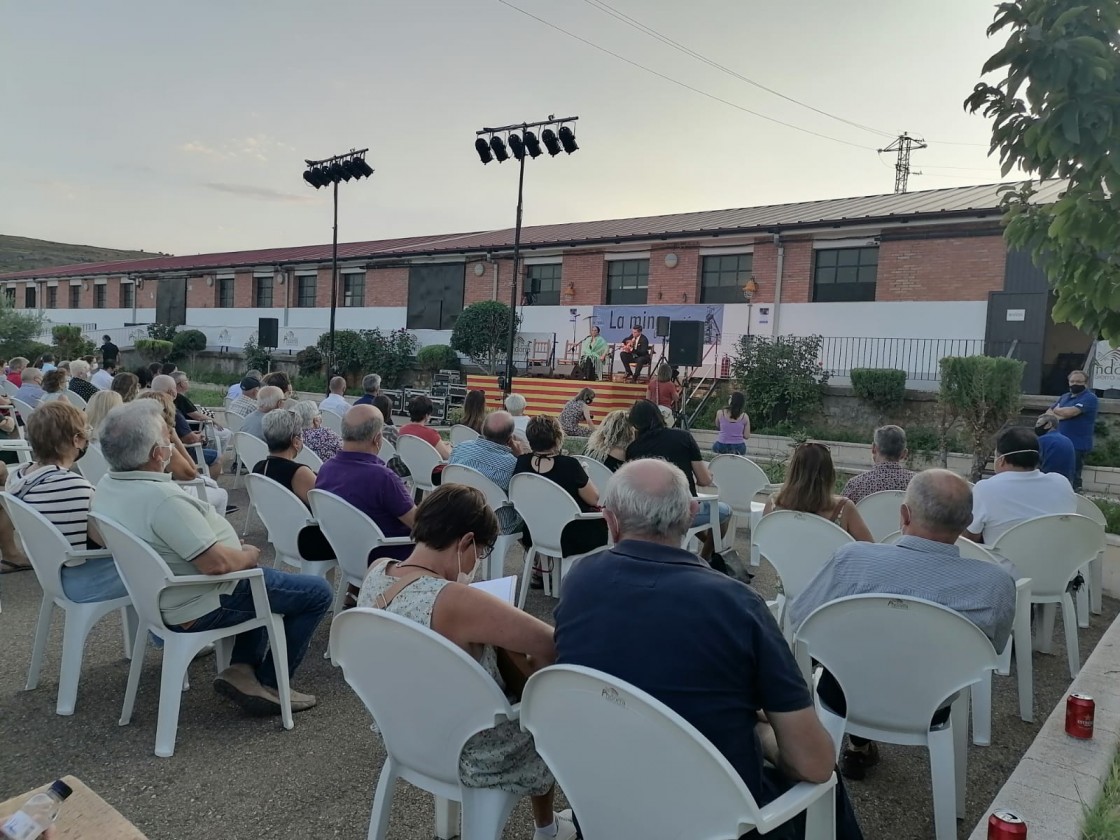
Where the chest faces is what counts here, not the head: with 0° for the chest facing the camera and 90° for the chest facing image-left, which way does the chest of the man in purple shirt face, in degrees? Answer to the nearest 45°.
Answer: approximately 225°

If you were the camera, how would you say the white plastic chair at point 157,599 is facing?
facing away from the viewer and to the right of the viewer

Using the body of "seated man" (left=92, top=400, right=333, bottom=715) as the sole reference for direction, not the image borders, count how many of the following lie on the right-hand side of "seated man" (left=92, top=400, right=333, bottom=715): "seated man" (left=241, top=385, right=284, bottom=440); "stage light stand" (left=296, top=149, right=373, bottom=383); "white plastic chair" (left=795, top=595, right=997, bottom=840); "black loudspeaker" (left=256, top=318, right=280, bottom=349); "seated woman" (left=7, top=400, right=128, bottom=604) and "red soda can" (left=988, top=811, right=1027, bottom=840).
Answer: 2

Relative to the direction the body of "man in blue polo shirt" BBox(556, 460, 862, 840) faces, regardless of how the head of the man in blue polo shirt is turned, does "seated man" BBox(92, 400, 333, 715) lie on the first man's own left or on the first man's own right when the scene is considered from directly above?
on the first man's own left

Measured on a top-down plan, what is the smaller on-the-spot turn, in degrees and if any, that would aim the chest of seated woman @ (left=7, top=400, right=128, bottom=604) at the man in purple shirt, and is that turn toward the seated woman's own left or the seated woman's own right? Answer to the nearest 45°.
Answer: approximately 45° to the seated woman's own right

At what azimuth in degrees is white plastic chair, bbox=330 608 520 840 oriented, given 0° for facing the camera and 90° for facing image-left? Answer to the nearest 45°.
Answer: approximately 225°

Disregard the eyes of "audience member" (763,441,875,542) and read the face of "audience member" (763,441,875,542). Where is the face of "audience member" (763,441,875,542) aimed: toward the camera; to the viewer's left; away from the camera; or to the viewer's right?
away from the camera

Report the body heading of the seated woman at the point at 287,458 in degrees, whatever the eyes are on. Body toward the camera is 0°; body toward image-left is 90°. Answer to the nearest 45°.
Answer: approximately 225°

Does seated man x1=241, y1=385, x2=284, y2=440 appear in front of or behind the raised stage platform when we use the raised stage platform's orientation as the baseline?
in front

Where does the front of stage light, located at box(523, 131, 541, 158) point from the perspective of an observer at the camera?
facing away from the viewer and to the right of the viewer

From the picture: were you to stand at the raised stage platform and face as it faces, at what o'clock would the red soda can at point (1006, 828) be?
The red soda can is roughly at 12 o'clock from the raised stage platform.

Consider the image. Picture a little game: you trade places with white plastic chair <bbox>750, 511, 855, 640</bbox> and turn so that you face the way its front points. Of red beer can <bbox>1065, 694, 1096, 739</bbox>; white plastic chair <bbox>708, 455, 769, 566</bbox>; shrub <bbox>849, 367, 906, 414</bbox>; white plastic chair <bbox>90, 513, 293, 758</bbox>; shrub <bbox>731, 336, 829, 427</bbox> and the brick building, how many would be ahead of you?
4

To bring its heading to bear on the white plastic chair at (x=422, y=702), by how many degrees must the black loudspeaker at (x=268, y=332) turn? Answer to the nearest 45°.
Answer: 0° — it already faces it

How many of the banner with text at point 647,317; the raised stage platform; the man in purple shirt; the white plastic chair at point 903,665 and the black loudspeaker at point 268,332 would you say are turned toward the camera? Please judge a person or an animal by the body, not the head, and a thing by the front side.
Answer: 3
